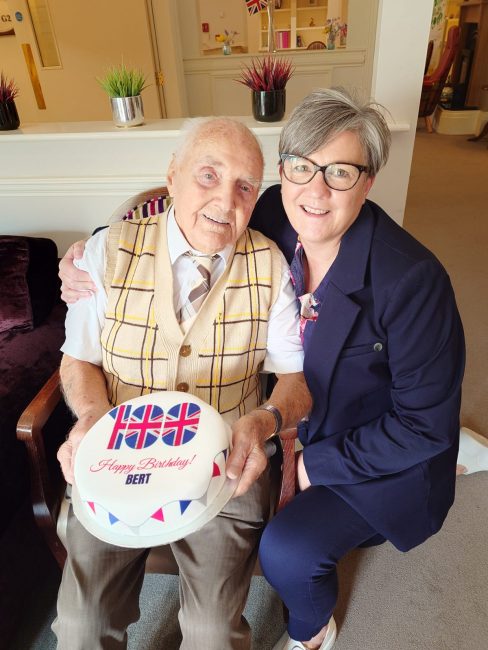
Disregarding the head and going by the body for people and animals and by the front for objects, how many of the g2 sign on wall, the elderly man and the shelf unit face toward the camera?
3

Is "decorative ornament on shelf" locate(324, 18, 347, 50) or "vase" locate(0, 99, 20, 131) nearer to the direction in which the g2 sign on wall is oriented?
the vase

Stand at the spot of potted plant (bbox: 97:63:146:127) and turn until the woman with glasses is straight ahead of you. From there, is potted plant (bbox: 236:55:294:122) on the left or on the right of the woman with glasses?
left

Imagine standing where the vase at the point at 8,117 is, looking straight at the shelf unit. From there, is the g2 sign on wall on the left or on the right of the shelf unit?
left

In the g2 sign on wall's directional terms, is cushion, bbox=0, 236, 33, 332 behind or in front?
in front

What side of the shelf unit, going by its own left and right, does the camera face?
front

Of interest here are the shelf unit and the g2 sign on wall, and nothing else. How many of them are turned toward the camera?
2

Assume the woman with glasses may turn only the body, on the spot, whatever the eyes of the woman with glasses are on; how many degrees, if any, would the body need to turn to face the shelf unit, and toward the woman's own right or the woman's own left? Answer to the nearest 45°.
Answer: approximately 135° to the woman's own right

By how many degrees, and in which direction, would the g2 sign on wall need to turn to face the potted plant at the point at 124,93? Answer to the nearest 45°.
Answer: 0° — it already faces it

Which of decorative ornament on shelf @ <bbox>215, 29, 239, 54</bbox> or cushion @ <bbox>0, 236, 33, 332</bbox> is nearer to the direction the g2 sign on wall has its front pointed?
the cushion
